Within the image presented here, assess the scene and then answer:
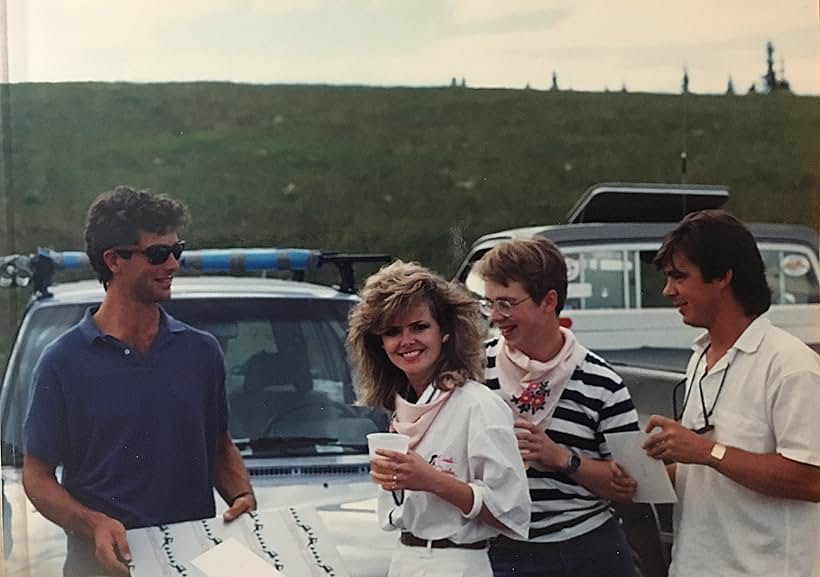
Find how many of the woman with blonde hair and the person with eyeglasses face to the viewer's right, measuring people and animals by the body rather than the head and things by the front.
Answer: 0

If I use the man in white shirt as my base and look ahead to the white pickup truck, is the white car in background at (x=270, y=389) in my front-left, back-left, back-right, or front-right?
front-left

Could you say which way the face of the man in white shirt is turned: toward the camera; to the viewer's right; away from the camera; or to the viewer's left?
to the viewer's left

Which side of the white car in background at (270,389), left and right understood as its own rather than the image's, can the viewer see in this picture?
front

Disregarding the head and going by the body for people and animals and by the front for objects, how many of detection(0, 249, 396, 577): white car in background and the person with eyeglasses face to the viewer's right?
0

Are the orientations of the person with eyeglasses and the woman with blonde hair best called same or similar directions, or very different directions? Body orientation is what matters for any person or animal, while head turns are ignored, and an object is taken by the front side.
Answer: same or similar directions

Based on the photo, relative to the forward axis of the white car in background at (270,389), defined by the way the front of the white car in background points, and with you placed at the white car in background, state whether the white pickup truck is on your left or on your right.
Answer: on your left

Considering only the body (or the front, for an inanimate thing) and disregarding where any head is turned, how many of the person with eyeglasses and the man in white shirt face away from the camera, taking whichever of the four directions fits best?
0

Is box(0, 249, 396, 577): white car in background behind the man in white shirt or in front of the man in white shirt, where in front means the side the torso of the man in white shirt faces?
in front

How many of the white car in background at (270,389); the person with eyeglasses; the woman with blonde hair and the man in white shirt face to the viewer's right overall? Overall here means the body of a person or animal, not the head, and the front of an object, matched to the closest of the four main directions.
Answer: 0

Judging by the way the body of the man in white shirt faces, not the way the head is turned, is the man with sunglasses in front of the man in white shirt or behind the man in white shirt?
in front

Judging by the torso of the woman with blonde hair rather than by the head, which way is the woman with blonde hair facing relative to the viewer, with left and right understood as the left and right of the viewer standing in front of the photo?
facing the viewer and to the left of the viewer
